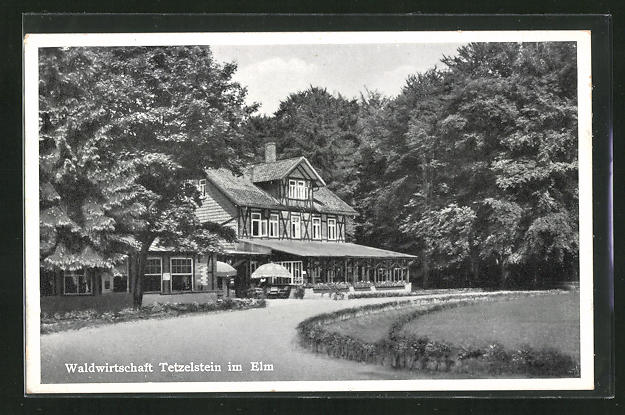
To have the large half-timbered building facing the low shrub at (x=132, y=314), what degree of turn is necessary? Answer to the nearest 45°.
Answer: approximately 90° to its right

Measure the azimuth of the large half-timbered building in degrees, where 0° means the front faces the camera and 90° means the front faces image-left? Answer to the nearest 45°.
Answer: approximately 315°

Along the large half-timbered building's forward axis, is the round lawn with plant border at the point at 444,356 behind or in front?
in front
